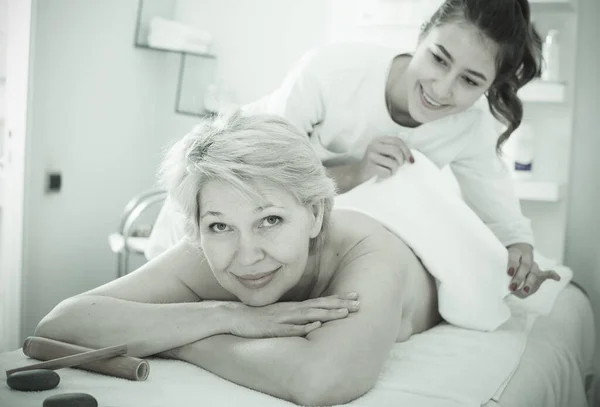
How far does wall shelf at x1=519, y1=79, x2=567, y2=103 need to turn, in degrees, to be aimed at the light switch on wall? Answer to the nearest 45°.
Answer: approximately 90° to its right

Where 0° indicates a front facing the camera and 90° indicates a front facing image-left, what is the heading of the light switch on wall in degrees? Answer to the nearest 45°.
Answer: approximately 0°

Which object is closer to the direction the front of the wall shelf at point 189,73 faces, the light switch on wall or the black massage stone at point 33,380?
the black massage stone

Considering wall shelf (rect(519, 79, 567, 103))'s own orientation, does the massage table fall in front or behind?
in front

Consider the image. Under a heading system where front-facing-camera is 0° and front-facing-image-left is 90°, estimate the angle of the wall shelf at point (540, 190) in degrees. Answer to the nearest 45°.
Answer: approximately 0°

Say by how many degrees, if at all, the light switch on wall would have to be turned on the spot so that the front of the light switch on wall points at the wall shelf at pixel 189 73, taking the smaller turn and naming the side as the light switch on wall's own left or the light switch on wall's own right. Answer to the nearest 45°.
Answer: approximately 135° to the light switch on wall's own left
